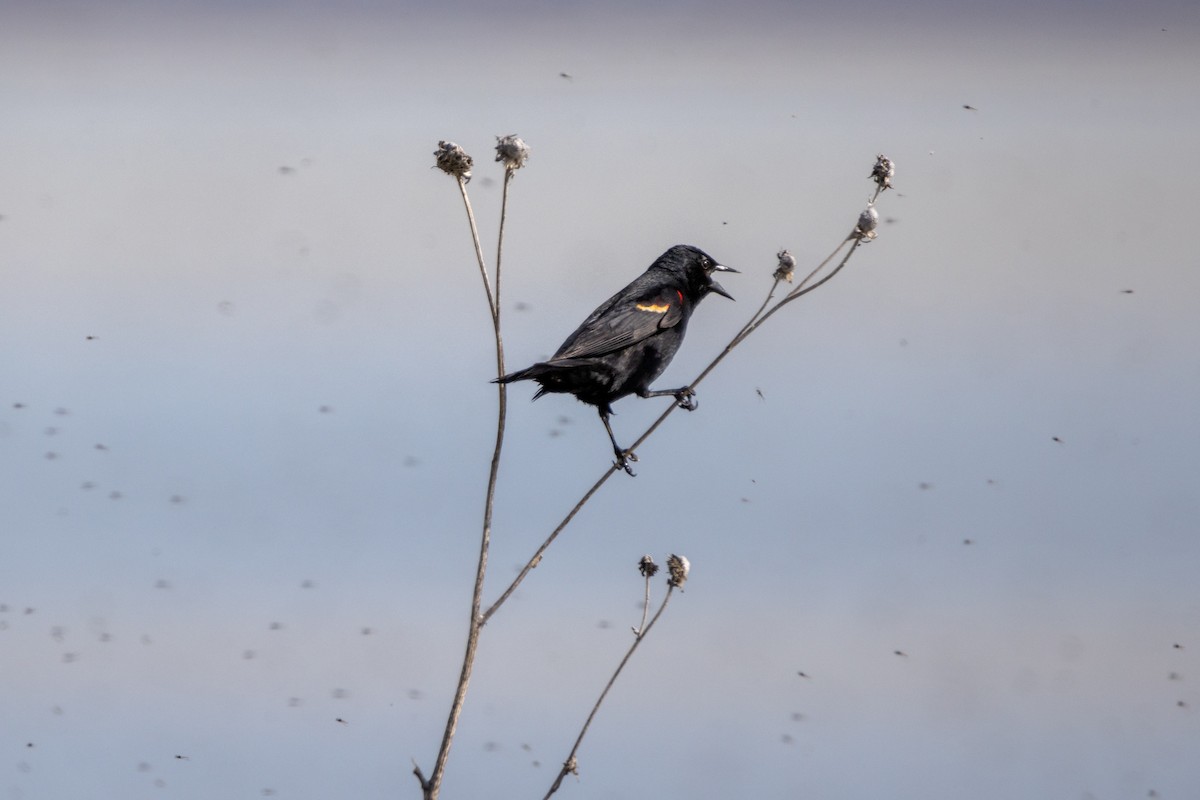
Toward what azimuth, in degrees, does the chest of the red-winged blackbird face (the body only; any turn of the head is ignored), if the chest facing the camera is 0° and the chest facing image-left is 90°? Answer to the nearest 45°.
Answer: approximately 270°
